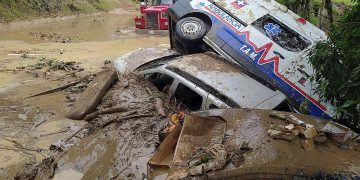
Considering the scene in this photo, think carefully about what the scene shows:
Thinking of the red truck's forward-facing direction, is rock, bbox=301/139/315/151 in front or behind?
in front

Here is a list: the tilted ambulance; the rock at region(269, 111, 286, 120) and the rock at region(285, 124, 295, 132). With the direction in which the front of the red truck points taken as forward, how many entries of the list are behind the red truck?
0

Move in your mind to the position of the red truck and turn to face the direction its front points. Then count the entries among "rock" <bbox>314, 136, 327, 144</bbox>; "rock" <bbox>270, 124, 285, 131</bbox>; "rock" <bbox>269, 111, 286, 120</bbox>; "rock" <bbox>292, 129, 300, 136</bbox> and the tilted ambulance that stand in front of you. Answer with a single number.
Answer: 5

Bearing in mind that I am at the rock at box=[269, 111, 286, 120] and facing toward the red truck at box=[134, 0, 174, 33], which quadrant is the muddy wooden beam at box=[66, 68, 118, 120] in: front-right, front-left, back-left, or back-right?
front-left

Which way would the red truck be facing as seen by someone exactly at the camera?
facing the viewer

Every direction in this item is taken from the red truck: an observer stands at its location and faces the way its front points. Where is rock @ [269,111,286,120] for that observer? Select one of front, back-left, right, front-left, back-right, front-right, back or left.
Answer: front

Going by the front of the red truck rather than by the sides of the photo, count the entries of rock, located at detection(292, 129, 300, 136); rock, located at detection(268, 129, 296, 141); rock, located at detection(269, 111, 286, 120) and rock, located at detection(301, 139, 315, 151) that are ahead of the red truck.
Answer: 4

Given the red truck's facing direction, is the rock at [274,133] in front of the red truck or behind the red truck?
in front

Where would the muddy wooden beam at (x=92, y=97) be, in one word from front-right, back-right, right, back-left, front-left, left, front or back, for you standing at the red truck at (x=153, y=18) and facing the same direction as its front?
front

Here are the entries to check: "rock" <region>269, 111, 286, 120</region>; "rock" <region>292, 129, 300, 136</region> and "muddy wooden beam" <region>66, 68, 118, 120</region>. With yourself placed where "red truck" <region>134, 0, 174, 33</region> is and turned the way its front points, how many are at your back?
0

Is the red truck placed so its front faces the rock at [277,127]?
yes

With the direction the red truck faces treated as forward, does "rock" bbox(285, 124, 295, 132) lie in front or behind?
in front

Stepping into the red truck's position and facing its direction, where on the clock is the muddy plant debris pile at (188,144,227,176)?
The muddy plant debris pile is roughly at 12 o'clock from the red truck.

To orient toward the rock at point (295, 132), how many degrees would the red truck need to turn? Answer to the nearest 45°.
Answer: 0° — it already faces it
